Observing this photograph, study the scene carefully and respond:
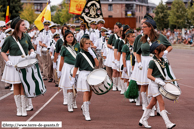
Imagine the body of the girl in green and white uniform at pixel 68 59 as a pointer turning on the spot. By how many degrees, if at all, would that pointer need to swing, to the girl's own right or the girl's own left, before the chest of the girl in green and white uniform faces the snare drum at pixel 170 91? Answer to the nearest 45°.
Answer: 0° — they already face it

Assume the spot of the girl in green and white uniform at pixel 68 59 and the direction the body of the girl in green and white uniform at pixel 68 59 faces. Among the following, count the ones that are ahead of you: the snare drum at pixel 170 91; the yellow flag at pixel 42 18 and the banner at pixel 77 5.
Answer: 1

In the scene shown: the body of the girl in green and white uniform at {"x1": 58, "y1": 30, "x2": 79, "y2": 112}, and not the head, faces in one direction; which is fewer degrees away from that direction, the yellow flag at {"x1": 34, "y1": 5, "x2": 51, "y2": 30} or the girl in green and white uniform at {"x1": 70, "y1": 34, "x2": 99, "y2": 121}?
the girl in green and white uniform

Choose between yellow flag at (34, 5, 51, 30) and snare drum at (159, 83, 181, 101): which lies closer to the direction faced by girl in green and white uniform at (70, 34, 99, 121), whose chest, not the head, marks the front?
the snare drum

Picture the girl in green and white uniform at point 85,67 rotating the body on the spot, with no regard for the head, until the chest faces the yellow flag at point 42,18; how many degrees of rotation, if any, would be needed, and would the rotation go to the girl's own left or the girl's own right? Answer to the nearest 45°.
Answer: approximately 135° to the girl's own left

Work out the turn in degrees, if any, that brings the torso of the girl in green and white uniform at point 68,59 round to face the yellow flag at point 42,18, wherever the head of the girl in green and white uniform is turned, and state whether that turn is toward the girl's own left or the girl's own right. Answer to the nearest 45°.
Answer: approximately 135° to the girl's own left

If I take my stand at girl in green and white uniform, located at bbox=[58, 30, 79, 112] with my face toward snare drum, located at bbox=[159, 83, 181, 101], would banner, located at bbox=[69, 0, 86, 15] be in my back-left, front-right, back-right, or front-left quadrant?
back-left

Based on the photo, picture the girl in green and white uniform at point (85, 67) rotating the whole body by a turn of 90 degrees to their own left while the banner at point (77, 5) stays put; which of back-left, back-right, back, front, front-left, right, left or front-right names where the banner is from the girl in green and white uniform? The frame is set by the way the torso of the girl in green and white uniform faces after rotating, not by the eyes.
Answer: front-left

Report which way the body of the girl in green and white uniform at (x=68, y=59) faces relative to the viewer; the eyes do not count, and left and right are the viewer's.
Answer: facing the viewer and to the right of the viewer

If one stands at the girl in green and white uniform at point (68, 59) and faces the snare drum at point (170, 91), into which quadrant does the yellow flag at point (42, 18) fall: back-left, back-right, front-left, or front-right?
back-left

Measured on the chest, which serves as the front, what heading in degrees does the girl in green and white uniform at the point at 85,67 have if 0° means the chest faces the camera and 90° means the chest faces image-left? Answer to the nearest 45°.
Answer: approximately 315°

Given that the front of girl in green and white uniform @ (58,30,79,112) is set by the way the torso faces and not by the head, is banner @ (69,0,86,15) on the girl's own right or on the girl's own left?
on the girl's own left

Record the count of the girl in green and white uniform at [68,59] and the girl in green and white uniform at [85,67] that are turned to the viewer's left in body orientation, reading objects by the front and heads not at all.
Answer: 0
